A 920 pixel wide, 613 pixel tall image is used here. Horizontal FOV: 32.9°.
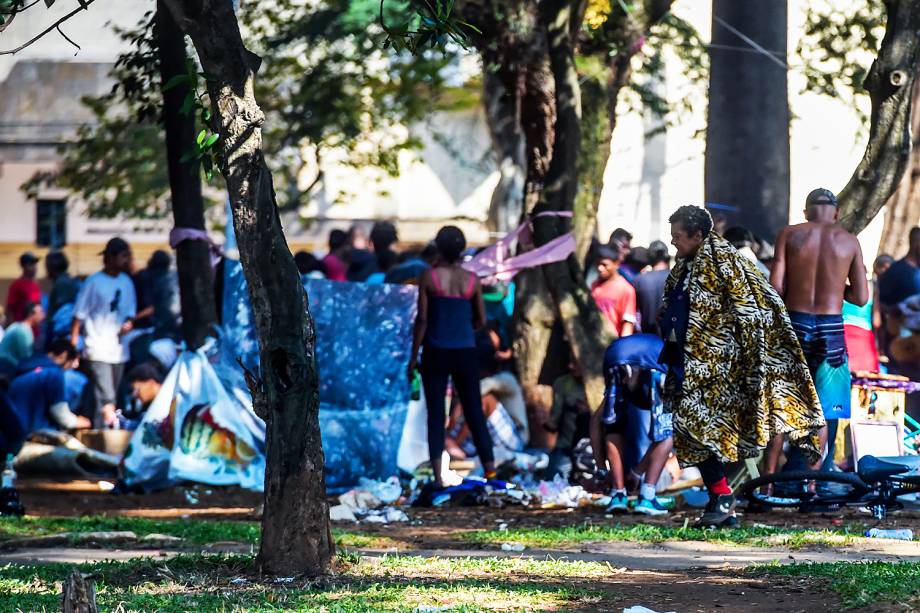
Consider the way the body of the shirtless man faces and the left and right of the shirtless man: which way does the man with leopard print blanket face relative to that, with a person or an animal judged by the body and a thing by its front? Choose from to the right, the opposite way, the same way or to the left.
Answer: to the left

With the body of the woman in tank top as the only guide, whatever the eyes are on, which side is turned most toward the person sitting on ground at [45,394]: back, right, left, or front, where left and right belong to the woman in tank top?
left

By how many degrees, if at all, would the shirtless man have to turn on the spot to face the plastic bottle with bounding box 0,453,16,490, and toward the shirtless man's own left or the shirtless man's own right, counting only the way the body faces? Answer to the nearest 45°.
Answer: approximately 90° to the shirtless man's own left

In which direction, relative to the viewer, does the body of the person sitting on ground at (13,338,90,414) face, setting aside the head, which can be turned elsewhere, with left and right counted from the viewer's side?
facing to the right of the viewer

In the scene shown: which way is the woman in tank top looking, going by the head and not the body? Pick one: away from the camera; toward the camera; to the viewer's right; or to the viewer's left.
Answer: away from the camera

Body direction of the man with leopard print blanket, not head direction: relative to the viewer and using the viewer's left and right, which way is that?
facing to the left of the viewer

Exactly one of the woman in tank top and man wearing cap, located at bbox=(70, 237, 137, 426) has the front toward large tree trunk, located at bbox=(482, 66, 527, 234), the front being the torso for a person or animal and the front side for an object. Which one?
the woman in tank top

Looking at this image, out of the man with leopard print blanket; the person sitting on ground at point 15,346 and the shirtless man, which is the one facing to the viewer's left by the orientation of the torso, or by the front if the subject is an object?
the man with leopard print blanket

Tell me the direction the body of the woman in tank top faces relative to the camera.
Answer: away from the camera

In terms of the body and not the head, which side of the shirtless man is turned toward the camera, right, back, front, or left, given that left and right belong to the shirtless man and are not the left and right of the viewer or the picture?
back

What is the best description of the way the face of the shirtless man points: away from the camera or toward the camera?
away from the camera

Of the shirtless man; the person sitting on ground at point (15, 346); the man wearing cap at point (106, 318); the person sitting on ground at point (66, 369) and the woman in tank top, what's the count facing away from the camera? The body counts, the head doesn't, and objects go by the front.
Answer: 2

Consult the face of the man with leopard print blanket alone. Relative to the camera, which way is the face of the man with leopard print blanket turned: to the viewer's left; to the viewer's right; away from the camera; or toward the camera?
to the viewer's left

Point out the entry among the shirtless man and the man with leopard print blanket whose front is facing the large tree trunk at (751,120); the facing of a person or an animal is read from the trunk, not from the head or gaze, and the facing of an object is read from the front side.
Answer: the shirtless man
